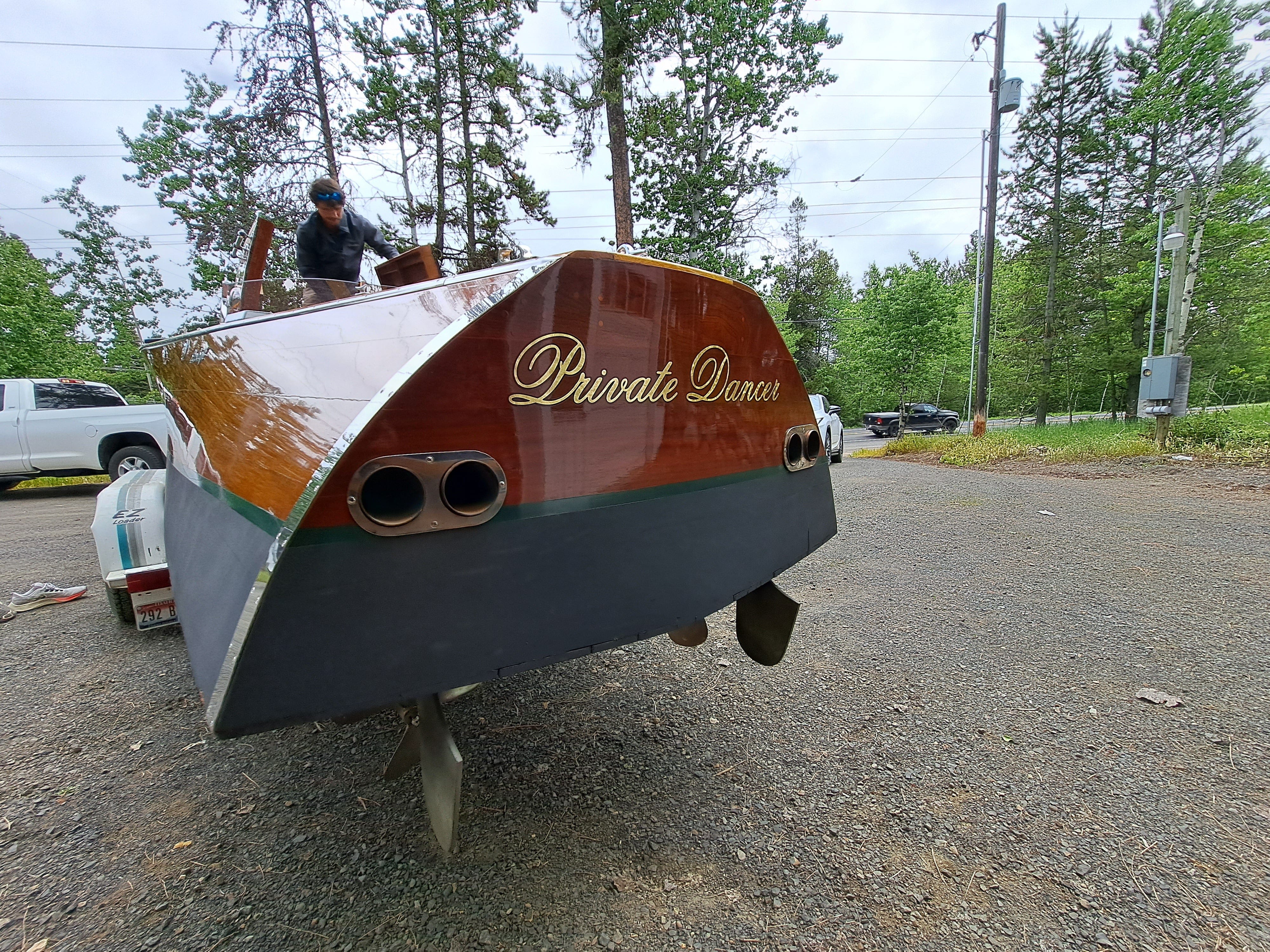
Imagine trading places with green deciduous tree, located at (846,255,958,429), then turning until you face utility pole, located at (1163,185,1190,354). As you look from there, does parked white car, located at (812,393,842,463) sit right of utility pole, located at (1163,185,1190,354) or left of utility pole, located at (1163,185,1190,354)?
right

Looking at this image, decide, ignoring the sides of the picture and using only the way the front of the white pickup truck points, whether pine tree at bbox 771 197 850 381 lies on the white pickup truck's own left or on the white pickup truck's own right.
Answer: on the white pickup truck's own right

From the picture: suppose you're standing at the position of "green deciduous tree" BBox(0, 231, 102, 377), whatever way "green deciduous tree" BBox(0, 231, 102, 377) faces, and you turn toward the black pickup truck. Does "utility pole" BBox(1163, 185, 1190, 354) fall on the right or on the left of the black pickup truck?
right

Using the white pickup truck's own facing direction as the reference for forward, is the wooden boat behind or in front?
behind

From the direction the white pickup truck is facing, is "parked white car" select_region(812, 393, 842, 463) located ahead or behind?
behind

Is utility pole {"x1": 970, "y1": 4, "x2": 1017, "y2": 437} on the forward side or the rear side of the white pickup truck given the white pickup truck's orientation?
on the rear side

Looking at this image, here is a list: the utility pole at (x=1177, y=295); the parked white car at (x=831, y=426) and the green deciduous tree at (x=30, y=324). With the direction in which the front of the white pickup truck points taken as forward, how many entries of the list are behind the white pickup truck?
2

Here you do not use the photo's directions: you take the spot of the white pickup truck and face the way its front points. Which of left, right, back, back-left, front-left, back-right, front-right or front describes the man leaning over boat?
back-left

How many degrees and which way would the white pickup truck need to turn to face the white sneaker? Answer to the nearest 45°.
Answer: approximately 135° to its left

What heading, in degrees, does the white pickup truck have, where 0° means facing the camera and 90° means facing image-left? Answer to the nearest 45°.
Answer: approximately 135°

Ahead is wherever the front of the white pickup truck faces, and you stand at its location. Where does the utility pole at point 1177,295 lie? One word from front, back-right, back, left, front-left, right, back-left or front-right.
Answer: back

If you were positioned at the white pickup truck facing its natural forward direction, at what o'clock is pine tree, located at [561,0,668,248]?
The pine tree is roughly at 5 o'clock from the white pickup truck.

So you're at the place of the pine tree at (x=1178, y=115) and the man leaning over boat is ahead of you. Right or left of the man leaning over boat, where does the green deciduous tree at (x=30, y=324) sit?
right

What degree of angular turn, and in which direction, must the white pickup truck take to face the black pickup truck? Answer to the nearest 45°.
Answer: approximately 135° to its right

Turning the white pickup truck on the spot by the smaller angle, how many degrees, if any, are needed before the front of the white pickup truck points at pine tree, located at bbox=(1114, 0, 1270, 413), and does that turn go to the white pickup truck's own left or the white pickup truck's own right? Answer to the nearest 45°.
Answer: approximately 180°
